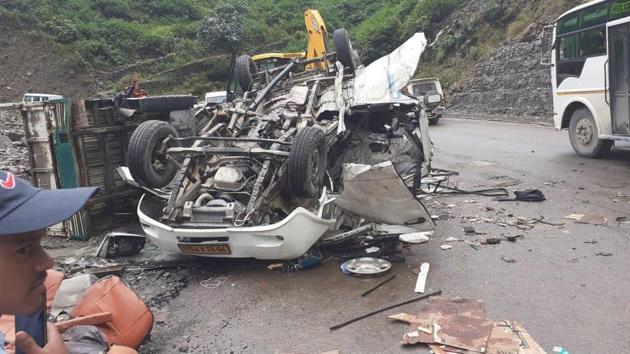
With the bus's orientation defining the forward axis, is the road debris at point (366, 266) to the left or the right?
on its left

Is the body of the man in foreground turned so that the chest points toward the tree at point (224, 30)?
no

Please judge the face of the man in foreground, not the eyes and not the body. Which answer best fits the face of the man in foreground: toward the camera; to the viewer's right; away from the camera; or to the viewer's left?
to the viewer's right

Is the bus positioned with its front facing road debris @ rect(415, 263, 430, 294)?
no

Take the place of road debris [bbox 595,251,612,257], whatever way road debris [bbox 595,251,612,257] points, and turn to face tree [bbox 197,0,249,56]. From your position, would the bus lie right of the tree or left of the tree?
right

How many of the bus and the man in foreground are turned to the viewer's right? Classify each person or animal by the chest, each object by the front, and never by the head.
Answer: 1

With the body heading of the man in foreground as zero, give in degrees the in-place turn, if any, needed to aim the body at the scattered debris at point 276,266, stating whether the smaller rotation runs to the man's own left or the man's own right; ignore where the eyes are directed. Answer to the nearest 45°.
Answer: approximately 45° to the man's own left

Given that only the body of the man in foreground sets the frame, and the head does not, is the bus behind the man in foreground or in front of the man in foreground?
in front

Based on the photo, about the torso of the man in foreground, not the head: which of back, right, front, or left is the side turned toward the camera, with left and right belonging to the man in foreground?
right

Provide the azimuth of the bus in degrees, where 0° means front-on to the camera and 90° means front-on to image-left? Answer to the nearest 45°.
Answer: approximately 135°
